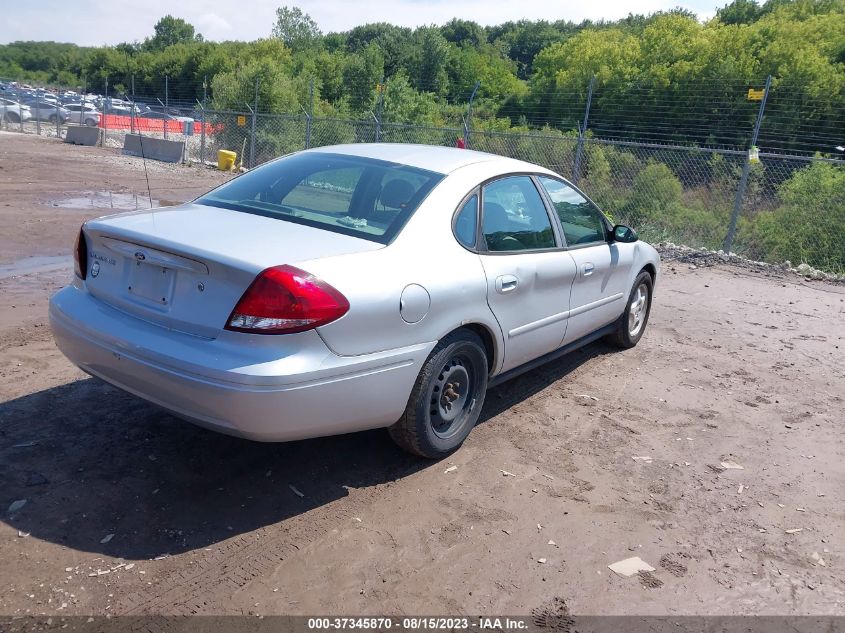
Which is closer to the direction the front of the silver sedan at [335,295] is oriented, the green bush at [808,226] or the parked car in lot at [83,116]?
the green bush

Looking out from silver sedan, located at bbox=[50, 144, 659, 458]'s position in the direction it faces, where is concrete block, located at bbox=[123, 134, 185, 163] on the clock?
The concrete block is roughly at 10 o'clock from the silver sedan.

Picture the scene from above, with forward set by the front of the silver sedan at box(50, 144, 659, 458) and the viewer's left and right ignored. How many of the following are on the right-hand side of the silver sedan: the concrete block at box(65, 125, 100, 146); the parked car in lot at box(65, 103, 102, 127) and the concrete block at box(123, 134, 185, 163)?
0

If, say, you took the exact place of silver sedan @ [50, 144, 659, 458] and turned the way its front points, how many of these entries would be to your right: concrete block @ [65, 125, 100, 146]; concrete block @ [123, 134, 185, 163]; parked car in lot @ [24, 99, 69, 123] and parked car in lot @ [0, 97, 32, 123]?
0

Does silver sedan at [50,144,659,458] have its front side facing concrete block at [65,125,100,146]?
no

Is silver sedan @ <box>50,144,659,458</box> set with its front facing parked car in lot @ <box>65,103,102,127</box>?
no

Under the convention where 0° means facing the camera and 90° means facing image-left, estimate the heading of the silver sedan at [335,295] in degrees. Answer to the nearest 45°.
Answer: approximately 225°

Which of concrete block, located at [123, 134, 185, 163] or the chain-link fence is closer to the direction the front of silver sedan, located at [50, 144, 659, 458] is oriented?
the chain-link fence

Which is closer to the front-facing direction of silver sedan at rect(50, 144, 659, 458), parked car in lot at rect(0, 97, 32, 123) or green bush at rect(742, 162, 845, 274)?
the green bush

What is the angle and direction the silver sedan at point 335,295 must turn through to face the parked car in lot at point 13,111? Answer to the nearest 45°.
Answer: approximately 90° to its left

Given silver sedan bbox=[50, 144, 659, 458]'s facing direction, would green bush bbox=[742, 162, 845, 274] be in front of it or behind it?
in front
